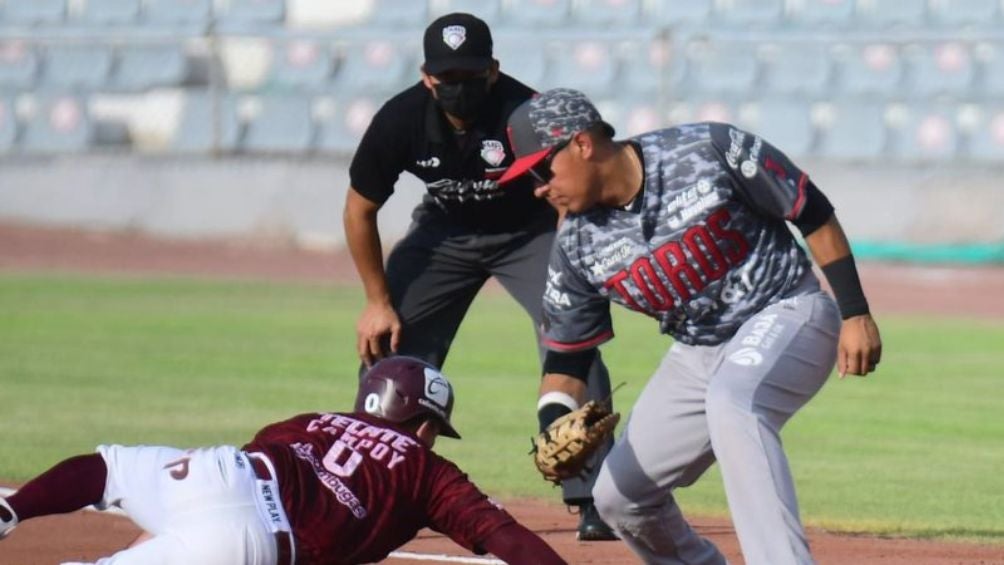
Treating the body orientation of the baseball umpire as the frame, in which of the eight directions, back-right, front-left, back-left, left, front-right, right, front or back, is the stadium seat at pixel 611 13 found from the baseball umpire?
back

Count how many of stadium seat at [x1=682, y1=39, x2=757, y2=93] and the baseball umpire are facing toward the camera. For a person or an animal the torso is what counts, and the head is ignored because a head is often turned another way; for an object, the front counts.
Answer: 2

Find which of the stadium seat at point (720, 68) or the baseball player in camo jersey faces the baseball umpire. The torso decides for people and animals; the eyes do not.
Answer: the stadium seat

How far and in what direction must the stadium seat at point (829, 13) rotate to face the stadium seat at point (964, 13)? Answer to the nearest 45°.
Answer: approximately 90° to its left

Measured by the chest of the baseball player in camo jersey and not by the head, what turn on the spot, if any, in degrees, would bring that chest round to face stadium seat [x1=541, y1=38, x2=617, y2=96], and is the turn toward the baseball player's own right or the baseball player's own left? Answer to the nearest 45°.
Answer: approximately 135° to the baseball player's own right

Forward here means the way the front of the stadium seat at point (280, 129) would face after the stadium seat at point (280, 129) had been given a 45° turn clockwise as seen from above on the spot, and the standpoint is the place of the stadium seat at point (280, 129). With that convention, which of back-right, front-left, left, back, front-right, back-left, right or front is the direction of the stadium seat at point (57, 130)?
front-right

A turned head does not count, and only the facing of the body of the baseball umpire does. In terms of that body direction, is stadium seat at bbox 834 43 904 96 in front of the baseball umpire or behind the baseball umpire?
behind

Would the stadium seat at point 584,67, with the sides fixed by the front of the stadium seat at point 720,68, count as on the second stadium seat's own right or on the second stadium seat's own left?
on the second stadium seat's own right

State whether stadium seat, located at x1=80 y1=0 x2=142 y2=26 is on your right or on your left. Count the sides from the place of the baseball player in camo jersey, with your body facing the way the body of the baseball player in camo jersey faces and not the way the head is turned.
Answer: on your right

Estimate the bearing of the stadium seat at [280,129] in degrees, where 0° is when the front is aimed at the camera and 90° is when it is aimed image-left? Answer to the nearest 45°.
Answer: approximately 0°

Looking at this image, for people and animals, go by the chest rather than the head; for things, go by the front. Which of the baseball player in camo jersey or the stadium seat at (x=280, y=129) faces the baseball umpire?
the stadium seat
